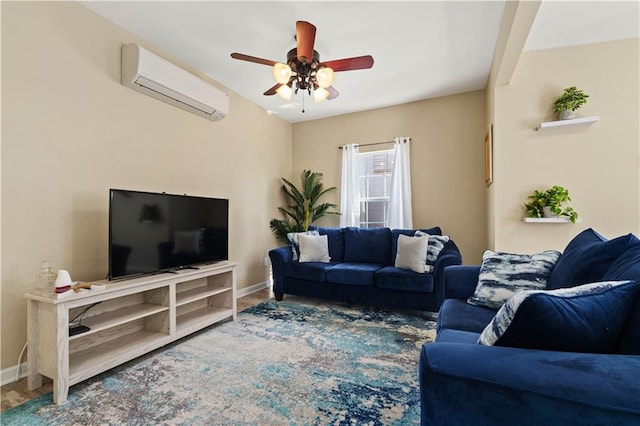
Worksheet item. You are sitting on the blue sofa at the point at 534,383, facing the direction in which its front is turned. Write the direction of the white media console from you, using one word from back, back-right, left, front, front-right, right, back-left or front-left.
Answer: front

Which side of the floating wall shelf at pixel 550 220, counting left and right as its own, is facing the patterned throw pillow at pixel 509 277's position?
front

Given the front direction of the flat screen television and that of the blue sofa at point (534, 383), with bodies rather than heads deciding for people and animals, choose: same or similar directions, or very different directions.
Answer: very different directions

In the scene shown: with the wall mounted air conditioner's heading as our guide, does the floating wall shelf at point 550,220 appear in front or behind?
in front

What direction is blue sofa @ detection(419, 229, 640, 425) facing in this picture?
to the viewer's left

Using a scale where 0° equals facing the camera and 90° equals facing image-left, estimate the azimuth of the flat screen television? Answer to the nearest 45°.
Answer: approximately 315°

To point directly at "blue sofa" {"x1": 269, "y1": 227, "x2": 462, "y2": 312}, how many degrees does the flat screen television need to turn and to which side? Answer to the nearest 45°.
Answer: approximately 45° to its left

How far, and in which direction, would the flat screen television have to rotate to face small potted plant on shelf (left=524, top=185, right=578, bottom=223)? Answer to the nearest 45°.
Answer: approximately 45° to its left
